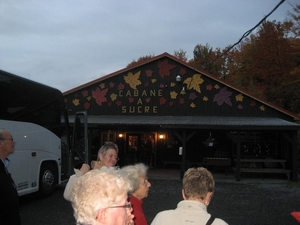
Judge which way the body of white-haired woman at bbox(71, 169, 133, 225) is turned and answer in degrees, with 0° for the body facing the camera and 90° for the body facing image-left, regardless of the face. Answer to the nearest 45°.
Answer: approximately 270°

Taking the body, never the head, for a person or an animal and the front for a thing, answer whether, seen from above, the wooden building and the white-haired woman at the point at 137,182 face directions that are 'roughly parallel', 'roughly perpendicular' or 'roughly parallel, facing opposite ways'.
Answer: roughly perpendicular

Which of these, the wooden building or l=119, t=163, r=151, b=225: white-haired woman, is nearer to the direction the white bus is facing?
the wooden building

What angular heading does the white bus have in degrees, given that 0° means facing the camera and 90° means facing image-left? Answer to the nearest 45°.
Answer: approximately 225°

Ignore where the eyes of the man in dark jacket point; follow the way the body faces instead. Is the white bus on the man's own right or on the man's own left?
on the man's own left

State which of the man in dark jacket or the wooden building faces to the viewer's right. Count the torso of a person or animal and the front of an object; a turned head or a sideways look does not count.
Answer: the man in dark jacket

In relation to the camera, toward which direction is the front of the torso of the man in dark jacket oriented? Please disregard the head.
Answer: to the viewer's right

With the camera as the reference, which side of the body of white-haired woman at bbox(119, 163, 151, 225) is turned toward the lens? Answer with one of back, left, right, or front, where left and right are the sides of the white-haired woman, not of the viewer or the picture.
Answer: right

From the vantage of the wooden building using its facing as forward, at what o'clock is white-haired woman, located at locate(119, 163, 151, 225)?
The white-haired woman is roughly at 12 o'clock from the wooden building.

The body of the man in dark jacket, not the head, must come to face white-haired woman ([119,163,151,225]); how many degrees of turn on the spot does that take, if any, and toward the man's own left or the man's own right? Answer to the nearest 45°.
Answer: approximately 45° to the man's own right
